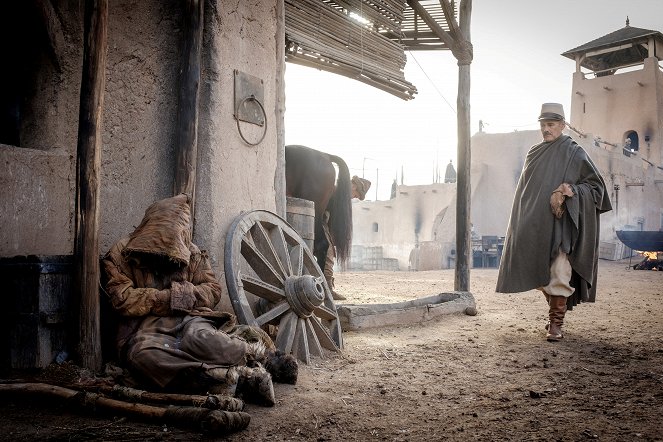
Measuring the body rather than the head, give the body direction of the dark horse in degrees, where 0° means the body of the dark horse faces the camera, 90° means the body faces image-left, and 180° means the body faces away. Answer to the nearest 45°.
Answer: approximately 90°

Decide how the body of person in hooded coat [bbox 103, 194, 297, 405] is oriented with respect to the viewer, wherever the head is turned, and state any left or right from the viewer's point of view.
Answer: facing the viewer and to the right of the viewer

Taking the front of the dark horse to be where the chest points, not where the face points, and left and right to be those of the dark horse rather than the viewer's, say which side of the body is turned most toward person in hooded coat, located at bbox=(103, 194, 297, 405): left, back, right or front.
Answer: left

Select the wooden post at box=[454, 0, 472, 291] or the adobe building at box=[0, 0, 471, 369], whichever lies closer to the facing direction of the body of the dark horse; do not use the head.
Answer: the adobe building

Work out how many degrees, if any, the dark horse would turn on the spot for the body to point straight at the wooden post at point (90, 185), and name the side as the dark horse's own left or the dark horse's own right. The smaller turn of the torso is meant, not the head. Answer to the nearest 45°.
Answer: approximately 90° to the dark horse's own left

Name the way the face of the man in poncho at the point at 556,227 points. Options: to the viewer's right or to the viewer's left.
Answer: to the viewer's left
